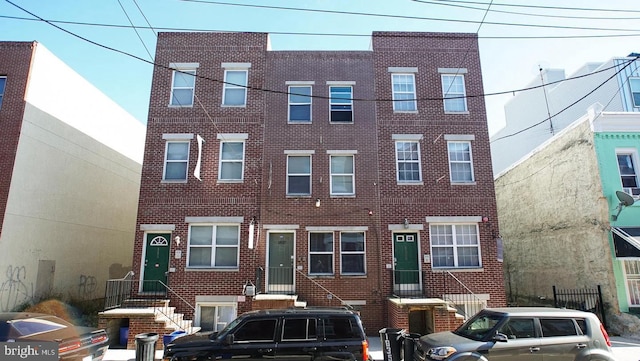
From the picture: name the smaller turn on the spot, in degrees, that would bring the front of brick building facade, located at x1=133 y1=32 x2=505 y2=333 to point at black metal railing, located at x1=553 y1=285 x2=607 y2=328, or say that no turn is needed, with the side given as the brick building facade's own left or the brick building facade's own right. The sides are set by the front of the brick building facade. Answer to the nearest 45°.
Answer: approximately 90° to the brick building facade's own left

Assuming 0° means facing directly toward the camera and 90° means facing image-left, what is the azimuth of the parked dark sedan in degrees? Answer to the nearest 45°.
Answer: approximately 135°

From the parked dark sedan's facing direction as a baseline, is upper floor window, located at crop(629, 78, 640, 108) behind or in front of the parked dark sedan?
behind

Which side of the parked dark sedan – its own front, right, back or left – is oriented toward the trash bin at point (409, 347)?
back

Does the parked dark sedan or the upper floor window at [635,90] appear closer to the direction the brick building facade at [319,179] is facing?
the parked dark sedan

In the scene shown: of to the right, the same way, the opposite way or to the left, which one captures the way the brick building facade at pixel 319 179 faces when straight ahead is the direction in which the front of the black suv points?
to the left

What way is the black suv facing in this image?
to the viewer's left

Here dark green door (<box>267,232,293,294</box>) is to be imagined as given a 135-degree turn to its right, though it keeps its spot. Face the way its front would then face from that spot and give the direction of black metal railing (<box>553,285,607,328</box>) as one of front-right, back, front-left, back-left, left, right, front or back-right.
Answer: back-right

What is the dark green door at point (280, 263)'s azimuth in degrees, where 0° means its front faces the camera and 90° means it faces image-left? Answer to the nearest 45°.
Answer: approximately 0°

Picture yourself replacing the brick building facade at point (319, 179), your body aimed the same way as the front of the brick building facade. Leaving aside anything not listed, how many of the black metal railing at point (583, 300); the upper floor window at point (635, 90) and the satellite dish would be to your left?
3

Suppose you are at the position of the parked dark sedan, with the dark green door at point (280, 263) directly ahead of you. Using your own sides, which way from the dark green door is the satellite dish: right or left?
right

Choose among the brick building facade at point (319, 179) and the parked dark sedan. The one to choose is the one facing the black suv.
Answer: the brick building facade
